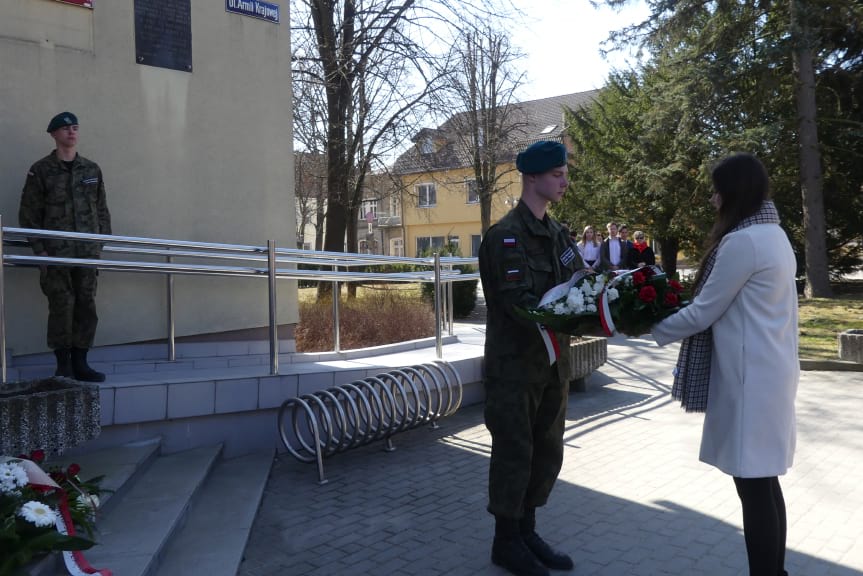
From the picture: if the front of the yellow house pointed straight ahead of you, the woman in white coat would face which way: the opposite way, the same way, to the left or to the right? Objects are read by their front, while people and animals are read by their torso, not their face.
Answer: to the right

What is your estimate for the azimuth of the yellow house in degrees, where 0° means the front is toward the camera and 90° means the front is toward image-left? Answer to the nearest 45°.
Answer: approximately 0°

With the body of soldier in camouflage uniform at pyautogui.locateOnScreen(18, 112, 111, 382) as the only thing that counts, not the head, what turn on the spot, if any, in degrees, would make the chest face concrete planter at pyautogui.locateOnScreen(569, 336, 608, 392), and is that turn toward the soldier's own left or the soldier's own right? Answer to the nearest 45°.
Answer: approximately 45° to the soldier's own left

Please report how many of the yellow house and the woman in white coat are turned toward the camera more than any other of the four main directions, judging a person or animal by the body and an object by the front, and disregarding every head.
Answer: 1

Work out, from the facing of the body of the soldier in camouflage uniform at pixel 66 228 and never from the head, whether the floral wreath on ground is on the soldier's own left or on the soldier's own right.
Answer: on the soldier's own right

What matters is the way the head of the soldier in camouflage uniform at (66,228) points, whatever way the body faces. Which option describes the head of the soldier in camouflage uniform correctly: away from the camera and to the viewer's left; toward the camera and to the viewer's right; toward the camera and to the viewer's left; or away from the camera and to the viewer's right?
toward the camera and to the viewer's right

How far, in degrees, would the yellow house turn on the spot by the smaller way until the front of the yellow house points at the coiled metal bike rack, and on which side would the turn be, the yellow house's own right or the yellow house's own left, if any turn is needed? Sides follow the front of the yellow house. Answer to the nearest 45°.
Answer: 0° — it already faces it

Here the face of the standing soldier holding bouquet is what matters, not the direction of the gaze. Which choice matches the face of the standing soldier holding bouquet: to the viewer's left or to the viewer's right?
to the viewer's right

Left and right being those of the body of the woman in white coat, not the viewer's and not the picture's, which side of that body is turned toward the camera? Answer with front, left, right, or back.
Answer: left

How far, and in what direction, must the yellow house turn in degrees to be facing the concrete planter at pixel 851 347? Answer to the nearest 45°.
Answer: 0° — it already faces it

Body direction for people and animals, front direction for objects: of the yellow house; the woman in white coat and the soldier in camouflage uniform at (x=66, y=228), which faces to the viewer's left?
the woman in white coat
